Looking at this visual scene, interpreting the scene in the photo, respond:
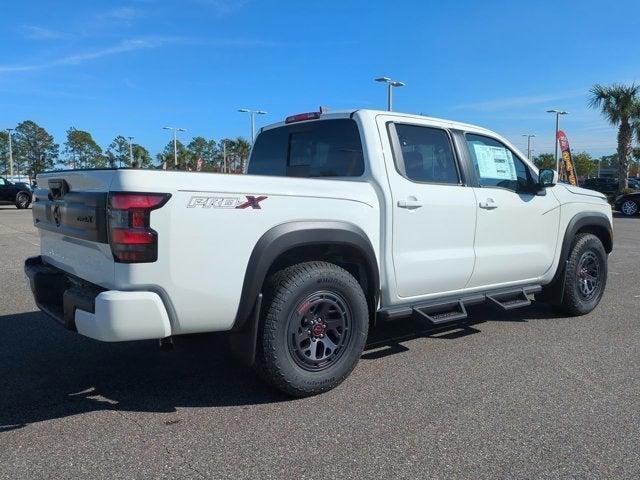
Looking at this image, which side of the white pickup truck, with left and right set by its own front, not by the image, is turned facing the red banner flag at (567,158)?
front

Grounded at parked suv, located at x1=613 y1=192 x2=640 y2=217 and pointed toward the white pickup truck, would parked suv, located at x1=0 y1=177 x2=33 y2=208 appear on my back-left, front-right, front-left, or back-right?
front-right

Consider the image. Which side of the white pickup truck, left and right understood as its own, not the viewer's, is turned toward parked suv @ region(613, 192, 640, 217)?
front

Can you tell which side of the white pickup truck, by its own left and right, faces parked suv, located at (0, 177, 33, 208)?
left

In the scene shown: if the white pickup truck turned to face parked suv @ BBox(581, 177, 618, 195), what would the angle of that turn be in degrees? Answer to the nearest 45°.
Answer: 0° — it already faces it

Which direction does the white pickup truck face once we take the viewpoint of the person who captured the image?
facing away from the viewer and to the right of the viewer

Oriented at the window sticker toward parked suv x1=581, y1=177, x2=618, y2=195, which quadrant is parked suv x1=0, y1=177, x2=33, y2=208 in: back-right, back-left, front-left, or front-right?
front-left

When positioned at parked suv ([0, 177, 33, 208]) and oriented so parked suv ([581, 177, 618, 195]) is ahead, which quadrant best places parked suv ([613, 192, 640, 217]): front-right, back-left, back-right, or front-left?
front-right

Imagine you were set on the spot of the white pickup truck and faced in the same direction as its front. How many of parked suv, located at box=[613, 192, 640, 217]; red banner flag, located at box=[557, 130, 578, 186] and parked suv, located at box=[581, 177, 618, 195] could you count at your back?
0
